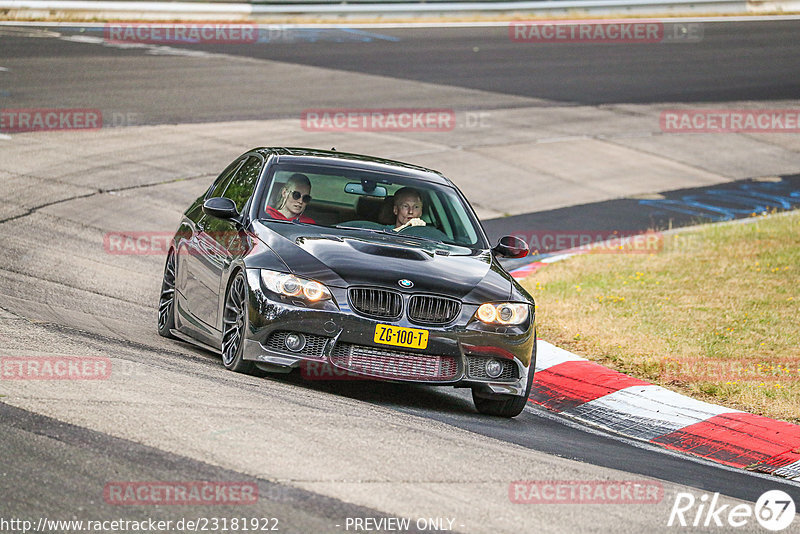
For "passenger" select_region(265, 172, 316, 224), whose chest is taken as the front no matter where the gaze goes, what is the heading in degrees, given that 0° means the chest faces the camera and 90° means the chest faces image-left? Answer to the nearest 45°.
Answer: approximately 315°

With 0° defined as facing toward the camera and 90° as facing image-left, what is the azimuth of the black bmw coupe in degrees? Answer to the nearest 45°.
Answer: approximately 315°

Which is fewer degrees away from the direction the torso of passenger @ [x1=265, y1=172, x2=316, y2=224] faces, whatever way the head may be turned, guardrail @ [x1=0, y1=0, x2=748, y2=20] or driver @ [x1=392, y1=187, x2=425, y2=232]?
the driver

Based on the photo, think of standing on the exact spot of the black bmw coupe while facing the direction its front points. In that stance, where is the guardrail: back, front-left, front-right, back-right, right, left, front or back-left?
back-left

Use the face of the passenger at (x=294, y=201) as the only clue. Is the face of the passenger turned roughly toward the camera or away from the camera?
toward the camera

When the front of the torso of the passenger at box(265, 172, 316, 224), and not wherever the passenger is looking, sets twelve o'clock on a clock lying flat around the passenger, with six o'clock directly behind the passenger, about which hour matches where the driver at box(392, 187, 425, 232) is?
The driver is roughly at 10 o'clock from the passenger.

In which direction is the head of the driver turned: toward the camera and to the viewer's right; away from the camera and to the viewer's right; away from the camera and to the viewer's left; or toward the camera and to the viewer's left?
toward the camera and to the viewer's right
